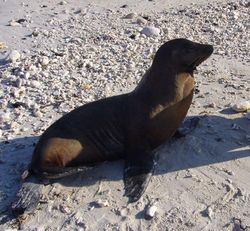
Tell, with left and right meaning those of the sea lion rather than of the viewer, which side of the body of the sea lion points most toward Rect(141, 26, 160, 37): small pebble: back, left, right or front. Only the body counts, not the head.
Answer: left

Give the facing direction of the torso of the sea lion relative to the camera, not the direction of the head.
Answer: to the viewer's right

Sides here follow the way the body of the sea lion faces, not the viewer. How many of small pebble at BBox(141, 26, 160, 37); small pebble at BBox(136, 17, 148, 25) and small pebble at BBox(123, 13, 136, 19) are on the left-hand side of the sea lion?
3

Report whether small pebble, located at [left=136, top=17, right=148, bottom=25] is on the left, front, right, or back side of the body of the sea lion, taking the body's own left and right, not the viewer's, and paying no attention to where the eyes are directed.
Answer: left

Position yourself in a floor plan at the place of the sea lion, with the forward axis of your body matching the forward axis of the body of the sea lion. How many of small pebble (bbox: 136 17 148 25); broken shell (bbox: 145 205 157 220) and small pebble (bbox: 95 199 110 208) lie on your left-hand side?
1
